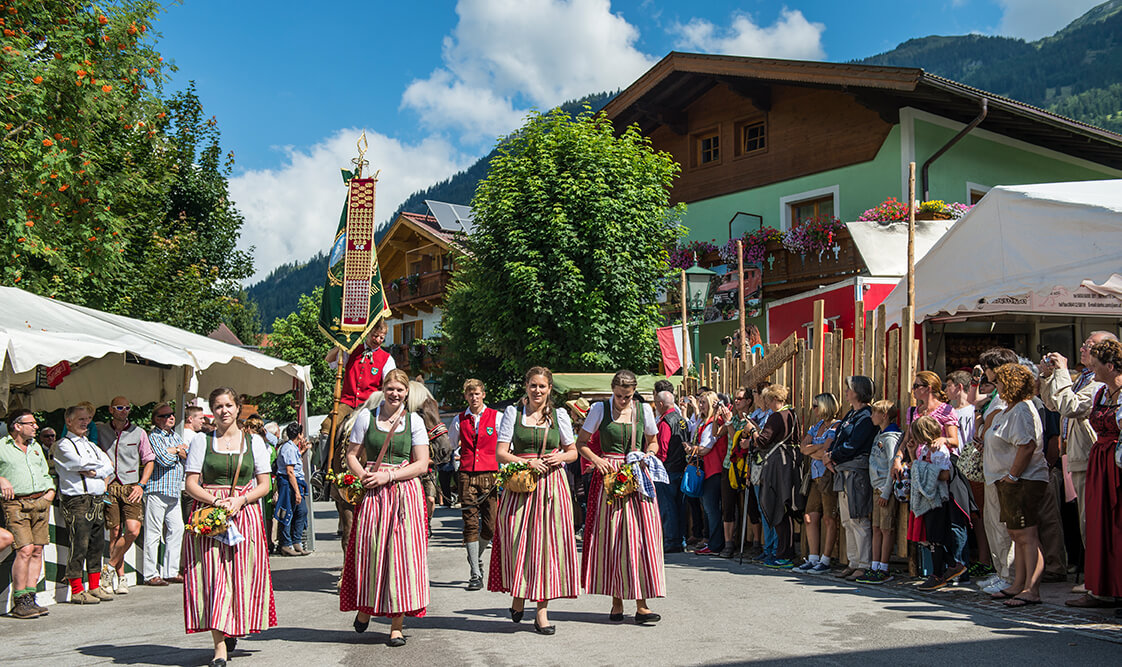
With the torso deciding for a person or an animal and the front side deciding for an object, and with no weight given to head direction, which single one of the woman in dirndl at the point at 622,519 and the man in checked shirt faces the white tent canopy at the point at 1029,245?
the man in checked shirt

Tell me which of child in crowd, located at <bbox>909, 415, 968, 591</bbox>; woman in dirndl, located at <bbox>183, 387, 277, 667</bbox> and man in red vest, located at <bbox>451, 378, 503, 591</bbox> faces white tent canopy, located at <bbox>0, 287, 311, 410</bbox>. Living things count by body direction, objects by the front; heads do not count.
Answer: the child in crowd

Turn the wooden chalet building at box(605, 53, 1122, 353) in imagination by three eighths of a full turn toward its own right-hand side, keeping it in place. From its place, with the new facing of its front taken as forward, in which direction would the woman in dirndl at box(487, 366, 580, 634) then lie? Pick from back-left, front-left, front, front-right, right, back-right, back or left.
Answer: back

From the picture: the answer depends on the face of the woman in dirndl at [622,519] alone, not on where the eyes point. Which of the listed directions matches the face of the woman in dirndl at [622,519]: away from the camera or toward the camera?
toward the camera

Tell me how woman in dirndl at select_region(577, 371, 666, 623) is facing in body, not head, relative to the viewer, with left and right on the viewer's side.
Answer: facing the viewer

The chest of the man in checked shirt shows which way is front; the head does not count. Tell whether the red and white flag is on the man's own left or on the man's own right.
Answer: on the man's own left

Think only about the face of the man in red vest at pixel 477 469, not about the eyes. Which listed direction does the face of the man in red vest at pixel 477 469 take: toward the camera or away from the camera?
toward the camera

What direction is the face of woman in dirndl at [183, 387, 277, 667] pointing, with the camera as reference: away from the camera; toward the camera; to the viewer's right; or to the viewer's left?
toward the camera

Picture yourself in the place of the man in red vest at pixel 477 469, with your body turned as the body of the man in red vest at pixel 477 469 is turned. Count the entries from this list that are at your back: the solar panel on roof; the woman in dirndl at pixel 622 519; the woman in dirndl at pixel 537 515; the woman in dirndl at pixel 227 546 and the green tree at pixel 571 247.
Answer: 2

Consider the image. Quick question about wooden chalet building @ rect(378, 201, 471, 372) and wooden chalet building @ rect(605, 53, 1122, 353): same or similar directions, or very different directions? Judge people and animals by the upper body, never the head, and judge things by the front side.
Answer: same or similar directions

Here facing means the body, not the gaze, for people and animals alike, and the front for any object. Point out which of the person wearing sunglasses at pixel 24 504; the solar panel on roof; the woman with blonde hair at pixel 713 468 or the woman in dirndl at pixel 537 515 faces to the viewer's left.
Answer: the woman with blonde hair

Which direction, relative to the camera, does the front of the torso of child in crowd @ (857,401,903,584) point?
to the viewer's left

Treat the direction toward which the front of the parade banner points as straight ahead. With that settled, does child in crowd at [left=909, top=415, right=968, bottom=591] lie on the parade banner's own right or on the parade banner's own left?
on the parade banner's own left

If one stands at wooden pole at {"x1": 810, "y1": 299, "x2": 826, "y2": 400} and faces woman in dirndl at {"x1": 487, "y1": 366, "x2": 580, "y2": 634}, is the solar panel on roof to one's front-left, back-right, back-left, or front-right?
back-right

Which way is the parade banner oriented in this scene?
toward the camera

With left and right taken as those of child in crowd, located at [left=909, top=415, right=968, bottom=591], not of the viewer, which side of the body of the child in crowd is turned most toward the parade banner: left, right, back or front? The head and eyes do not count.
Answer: front

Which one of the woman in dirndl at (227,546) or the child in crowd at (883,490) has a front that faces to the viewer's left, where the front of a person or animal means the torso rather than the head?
the child in crowd

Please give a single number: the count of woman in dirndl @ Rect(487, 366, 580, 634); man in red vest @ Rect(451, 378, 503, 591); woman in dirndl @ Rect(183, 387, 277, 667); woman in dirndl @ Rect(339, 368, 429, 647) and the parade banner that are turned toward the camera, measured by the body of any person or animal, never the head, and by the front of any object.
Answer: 5

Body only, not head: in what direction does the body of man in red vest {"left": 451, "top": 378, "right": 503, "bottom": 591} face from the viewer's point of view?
toward the camera

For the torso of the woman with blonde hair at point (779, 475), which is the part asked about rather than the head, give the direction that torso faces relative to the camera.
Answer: to the viewer's left
